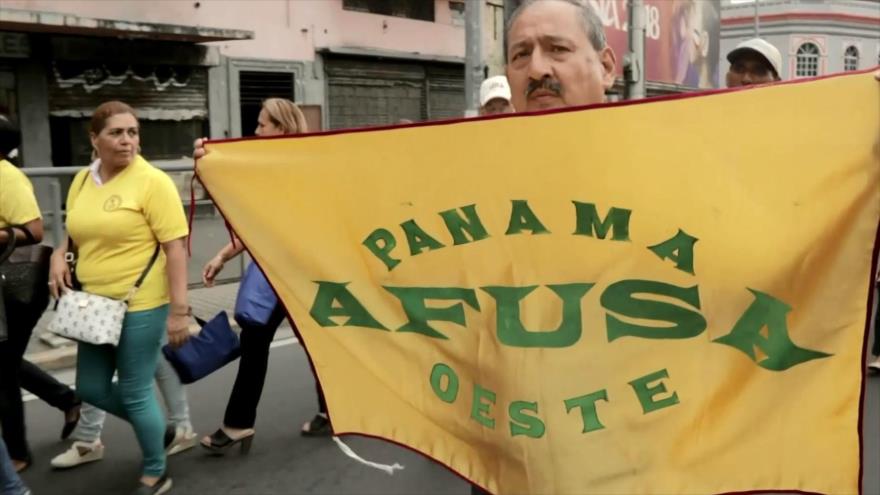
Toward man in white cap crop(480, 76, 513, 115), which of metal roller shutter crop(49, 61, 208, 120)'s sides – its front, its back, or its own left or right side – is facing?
front

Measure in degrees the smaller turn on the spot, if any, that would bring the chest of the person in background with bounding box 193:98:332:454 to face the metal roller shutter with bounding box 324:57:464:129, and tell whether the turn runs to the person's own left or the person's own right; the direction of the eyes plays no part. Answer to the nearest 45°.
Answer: approximately 90° to the person's own right

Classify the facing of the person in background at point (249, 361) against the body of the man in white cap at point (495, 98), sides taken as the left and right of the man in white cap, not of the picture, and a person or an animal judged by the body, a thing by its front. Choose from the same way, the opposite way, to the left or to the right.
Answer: to the right

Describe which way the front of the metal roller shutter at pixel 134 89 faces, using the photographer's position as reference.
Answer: facing the viewer

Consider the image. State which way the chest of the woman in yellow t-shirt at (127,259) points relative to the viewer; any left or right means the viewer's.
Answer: facing the viewer and to the left of the viewer

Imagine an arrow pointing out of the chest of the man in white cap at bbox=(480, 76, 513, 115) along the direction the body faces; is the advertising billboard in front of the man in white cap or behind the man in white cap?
behind

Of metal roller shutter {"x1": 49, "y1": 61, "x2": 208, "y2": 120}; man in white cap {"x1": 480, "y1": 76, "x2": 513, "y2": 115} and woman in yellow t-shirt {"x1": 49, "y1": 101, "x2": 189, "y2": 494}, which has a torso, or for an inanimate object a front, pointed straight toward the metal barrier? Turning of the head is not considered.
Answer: the metal roller shutter

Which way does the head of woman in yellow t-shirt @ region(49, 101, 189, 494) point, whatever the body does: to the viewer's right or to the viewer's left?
to the viewer's right

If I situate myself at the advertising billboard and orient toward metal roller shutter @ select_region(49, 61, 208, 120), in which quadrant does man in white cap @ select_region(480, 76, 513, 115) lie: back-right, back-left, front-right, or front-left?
front-left

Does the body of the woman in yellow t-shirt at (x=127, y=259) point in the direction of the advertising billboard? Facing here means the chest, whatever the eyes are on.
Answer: no

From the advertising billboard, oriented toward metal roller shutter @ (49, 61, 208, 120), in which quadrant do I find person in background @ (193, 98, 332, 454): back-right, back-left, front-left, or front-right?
front-left

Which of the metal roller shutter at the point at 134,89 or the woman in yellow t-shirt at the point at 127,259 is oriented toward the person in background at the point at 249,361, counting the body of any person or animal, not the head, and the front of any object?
the metal roller shutter

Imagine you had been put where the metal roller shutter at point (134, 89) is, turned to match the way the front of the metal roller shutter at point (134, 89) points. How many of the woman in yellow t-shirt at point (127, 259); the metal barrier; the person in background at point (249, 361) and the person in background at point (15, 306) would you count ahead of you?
4

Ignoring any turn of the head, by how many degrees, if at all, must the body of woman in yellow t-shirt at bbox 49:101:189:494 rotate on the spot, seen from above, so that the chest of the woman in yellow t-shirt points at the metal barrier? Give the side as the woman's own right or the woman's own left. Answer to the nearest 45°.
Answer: approximately 135° to the woman's own right

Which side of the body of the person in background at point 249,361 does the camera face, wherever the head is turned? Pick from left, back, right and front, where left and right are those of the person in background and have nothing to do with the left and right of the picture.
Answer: left

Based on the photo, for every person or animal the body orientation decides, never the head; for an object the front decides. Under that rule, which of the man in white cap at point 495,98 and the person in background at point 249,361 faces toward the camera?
the man in white cap

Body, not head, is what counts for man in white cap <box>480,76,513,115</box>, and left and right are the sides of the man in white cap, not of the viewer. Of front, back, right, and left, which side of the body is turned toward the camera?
front

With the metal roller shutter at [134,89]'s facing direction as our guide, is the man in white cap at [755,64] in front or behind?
in front
